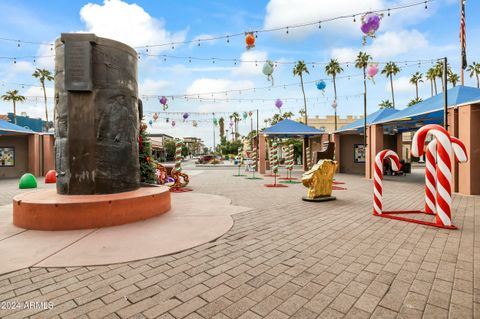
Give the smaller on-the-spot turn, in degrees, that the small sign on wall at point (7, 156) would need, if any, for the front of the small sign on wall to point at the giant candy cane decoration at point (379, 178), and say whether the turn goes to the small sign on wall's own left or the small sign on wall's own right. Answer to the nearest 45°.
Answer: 0° — it already faces it

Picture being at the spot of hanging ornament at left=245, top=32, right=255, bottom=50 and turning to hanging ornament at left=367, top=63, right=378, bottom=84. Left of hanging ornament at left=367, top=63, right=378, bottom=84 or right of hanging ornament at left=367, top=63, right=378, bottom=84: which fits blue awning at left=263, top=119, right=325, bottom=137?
left

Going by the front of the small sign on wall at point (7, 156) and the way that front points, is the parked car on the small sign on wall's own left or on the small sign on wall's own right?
on the small sign on wall's own left

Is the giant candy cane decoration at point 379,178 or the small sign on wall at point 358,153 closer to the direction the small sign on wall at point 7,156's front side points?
the giant candy cane decoration

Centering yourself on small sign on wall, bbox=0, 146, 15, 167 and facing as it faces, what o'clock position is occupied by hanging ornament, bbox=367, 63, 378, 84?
The hanging ornament is roughly at 11 o'clock from the small sign on wall.

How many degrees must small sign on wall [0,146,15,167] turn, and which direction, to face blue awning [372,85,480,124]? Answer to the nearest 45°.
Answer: approximately 45° to its left

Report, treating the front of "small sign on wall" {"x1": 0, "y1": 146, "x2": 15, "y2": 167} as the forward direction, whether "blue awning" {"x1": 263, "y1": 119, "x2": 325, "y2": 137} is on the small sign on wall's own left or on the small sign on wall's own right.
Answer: on the small sign on wall's own left

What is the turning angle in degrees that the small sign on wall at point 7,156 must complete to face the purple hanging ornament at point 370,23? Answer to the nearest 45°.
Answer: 0° — it already faces it
